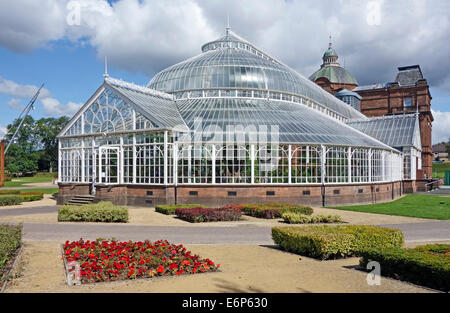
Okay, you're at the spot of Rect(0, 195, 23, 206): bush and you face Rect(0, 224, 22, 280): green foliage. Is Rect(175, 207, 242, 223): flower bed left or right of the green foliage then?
left

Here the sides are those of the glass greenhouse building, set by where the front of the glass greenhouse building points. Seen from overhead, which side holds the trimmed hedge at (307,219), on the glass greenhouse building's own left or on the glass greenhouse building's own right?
on the glass greenhouse building's own left

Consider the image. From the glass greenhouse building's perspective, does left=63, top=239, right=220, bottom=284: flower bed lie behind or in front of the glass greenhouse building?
in front

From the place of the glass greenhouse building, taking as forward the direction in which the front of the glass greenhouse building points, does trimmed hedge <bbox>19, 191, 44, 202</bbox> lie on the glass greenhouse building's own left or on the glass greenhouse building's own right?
on the glass greenhouse building's own right

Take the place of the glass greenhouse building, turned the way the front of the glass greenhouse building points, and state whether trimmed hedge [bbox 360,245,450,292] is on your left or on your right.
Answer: on your left

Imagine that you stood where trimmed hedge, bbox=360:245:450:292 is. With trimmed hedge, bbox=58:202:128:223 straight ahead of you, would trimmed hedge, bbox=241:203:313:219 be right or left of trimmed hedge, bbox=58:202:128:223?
right

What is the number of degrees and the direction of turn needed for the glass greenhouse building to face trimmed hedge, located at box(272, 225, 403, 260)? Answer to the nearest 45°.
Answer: approximately 45° to its left

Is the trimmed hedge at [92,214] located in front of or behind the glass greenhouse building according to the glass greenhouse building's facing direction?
in front

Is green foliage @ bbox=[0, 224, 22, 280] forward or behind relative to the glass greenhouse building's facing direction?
forward

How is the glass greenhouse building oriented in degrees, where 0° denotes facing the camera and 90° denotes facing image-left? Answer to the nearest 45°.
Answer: approximately 45°
